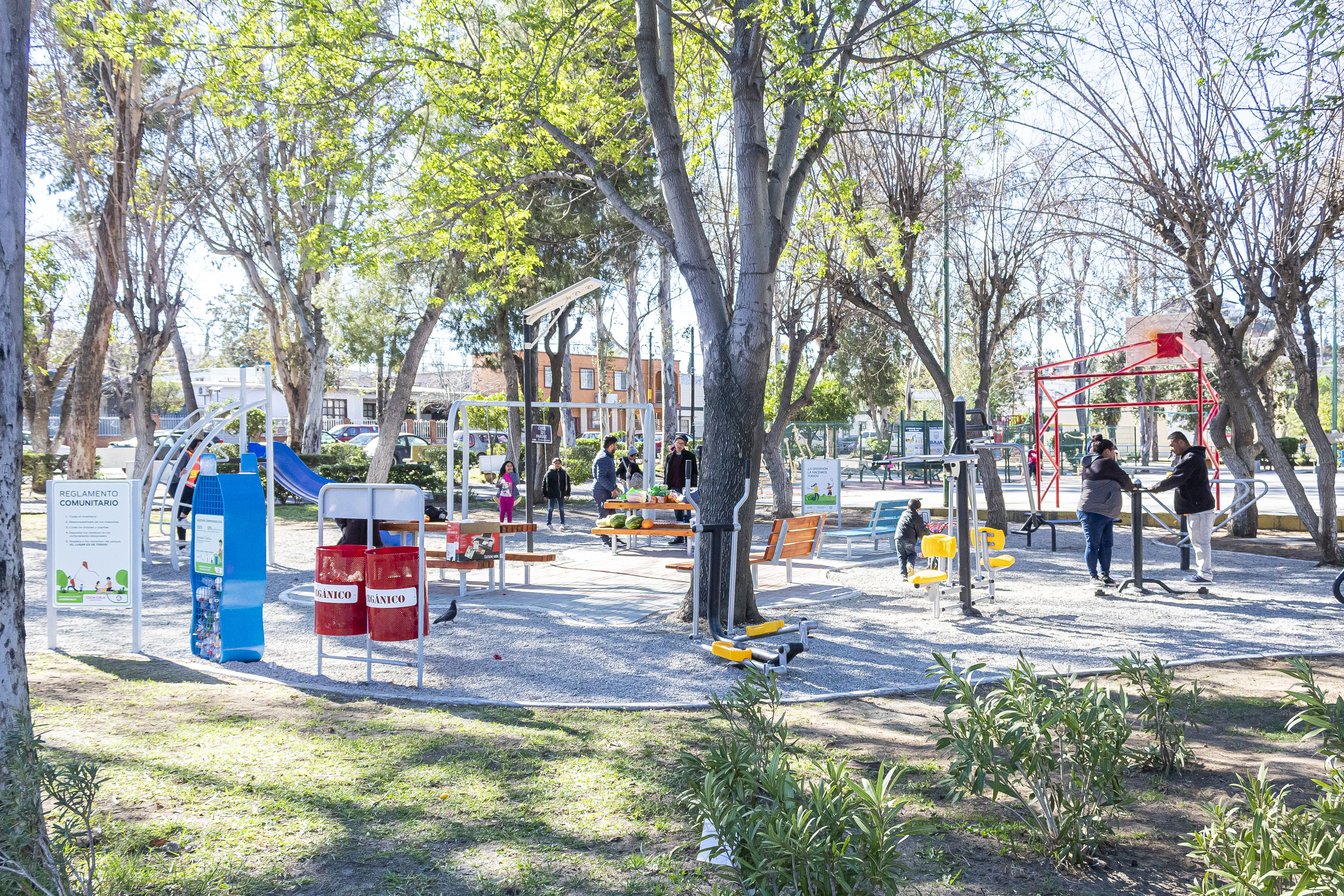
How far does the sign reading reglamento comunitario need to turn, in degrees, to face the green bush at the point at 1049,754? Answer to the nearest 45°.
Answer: approximately 45° to its left

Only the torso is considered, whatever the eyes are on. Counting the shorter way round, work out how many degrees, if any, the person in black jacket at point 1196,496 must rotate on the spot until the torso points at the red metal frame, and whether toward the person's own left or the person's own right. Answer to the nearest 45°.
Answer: approximately 90° to the person's own right

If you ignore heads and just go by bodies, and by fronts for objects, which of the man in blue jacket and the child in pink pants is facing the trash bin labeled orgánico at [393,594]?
the child in pink pants

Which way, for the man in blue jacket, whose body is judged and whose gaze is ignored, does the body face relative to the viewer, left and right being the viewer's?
facing to the right of the viewer

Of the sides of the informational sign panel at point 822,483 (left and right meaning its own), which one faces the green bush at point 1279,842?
front

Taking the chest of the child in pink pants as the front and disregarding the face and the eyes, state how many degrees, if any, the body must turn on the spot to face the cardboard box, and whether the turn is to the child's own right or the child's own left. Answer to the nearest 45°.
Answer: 0° — they already face it

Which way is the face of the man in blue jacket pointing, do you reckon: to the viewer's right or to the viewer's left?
to the viewer's right

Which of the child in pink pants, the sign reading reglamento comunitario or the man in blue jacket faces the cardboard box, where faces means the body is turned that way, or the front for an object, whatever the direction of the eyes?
the child in pink pants

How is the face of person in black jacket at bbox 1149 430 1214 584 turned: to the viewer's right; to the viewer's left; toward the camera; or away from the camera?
to the viewer's left

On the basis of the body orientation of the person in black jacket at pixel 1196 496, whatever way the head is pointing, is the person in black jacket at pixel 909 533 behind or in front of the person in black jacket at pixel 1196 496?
in front

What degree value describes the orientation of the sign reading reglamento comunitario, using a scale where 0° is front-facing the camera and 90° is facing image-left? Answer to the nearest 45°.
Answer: approximately 0°

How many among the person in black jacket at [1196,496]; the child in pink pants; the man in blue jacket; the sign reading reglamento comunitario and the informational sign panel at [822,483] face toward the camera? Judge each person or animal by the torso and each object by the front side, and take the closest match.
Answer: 3

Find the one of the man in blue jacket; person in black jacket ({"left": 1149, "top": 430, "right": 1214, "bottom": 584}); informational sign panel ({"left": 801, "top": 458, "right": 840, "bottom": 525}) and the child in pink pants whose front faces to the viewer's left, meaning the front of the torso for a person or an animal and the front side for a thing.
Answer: the person in black jacket

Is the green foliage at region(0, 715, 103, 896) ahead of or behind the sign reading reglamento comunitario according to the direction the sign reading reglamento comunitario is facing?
ahead
